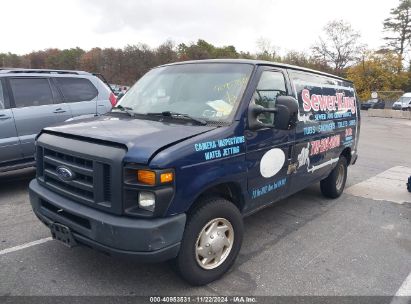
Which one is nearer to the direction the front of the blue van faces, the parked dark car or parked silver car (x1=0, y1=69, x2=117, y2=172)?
the parked silver car

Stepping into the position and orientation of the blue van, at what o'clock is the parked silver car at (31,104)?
The parked silver car is roughly at 3 o'clock from the blue van.

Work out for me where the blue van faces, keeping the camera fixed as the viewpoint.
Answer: facing the viewer and to the left of the viewer

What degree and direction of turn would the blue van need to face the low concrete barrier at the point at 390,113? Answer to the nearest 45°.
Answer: approximately 180°

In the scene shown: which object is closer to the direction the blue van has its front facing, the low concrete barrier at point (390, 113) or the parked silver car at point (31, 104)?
the parked silver car

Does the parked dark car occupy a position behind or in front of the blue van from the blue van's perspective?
behind
